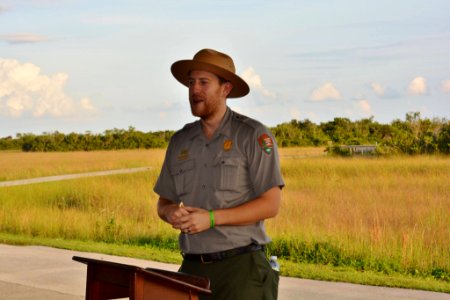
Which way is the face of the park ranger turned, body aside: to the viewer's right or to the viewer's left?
to the viewer's left

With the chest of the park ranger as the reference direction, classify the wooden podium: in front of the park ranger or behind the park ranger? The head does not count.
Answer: in front

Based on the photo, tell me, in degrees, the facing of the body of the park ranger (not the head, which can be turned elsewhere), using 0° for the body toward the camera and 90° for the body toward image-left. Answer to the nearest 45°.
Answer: approximately 45°
